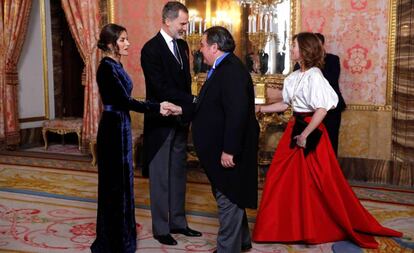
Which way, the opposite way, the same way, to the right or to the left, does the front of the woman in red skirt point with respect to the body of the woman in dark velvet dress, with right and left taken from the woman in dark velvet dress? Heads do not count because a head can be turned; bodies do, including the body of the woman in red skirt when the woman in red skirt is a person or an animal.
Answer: the opposite way

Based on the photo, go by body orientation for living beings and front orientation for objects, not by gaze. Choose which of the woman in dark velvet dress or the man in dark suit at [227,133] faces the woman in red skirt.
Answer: the woman in dark velvet dress

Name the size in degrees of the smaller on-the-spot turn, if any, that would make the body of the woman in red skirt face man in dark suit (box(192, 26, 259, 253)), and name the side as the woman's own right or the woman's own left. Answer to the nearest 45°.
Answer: approximately 45° to the woman's own left

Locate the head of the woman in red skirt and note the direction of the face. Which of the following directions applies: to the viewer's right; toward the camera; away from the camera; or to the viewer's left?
to the viewer's left

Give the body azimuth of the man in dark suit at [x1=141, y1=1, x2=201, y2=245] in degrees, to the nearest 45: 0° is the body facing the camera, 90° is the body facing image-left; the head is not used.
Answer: approximately 315°

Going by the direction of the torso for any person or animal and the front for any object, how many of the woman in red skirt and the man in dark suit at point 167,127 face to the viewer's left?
1

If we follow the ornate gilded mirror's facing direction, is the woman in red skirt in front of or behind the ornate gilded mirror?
in front

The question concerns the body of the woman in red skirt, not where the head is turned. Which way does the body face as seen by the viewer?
to the viewer's left

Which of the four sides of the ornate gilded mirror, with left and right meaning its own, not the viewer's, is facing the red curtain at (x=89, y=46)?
right

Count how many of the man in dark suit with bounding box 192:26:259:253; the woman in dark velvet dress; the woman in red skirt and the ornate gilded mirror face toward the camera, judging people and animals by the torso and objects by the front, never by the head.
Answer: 1

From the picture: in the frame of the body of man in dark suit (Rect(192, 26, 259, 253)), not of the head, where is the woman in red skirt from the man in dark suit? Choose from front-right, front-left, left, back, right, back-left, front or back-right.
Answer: back-right

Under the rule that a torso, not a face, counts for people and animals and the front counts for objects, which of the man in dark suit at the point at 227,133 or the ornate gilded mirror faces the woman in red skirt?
the ornate gilded mirror

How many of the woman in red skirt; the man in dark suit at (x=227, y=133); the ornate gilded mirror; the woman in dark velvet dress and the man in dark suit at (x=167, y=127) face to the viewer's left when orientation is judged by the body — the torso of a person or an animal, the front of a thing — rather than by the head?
2

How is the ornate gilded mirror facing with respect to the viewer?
toward the camera

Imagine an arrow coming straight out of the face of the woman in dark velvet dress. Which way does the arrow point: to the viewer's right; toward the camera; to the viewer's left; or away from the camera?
to the viewer's right

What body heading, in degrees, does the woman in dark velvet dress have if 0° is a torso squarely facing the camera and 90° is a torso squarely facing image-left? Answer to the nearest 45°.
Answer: approximately 270°

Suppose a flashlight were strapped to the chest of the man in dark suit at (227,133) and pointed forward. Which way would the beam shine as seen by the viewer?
to the viewer's left
